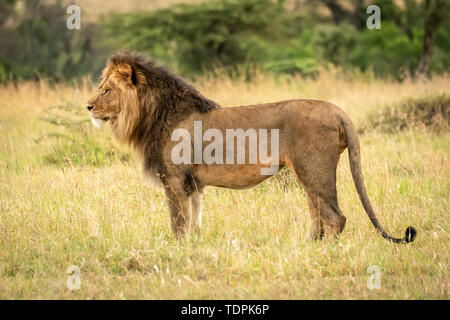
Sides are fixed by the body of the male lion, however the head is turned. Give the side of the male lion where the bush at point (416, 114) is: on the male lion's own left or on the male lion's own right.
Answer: on the male lion's own right

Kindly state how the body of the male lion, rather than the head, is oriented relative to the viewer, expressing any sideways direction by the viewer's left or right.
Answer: facing to the left of the viewer
